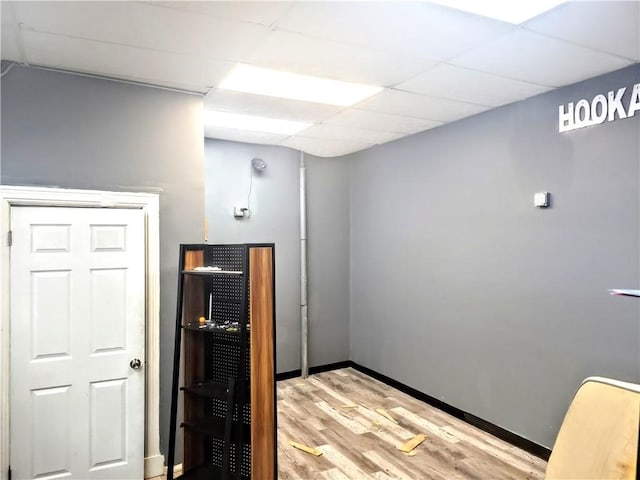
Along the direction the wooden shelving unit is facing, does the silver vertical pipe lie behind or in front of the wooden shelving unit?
behind

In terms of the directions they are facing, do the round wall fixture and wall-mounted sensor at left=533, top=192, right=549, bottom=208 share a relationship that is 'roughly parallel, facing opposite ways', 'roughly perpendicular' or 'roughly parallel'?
roughly perpendicular

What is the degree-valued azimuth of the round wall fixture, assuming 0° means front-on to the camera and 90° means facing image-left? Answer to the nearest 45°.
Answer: approximately 0°

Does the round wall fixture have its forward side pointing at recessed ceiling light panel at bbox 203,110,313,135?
yes

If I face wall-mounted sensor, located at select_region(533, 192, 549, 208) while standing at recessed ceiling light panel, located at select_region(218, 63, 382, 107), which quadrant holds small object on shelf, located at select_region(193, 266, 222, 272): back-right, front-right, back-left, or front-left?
back-right

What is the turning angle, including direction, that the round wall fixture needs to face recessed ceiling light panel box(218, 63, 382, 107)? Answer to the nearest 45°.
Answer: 0° — it already faces it

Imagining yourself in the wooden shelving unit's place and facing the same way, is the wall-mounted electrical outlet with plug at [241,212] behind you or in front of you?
behind
